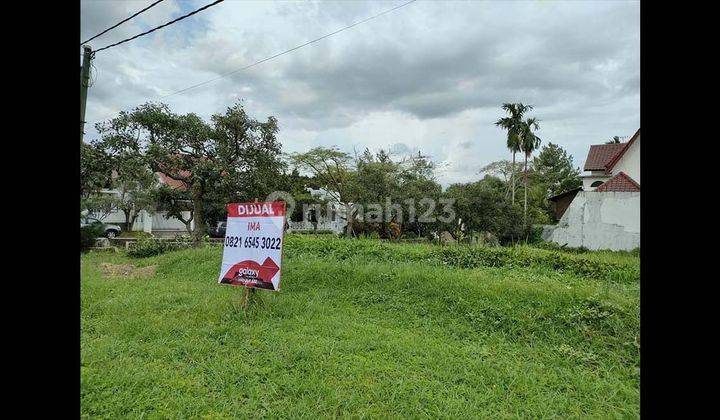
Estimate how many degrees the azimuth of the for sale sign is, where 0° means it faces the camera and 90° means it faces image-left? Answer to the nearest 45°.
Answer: approximately 0°

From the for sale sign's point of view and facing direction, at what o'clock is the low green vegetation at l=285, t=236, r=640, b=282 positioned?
The low green vegetation is roughly at 8 o'clock from the for sale sign.

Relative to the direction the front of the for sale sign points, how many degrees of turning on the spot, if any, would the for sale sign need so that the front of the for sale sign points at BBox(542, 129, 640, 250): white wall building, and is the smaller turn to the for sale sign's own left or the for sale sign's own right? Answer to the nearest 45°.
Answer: approximately 135° to the for sale sign's own left

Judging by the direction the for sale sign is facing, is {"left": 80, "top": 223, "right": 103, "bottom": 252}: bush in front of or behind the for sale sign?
behind

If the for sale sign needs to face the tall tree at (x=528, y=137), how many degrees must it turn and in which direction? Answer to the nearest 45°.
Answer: approximately 135° to its left

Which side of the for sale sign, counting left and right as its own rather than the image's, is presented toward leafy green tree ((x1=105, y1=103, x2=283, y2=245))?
back

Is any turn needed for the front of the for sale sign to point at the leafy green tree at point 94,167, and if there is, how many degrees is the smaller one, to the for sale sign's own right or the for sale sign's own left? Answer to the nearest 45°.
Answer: approximately 135° to the for sale sign's own right

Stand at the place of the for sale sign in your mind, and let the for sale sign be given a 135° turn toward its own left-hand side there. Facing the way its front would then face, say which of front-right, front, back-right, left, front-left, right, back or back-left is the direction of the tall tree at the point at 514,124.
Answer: front
